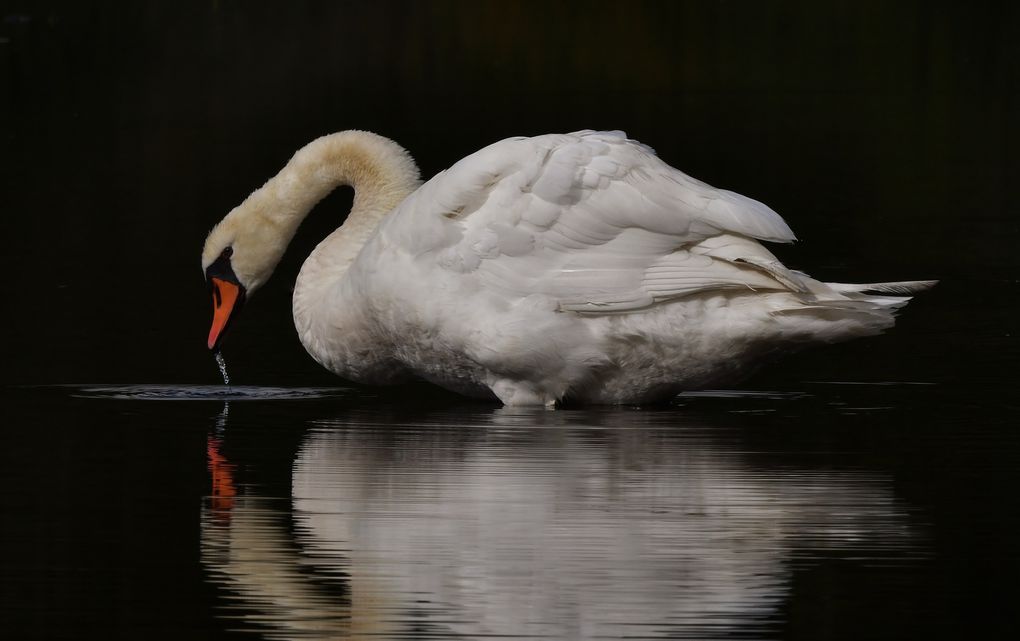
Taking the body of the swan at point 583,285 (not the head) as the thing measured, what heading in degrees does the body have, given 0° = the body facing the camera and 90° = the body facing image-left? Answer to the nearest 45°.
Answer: approximately 90°
